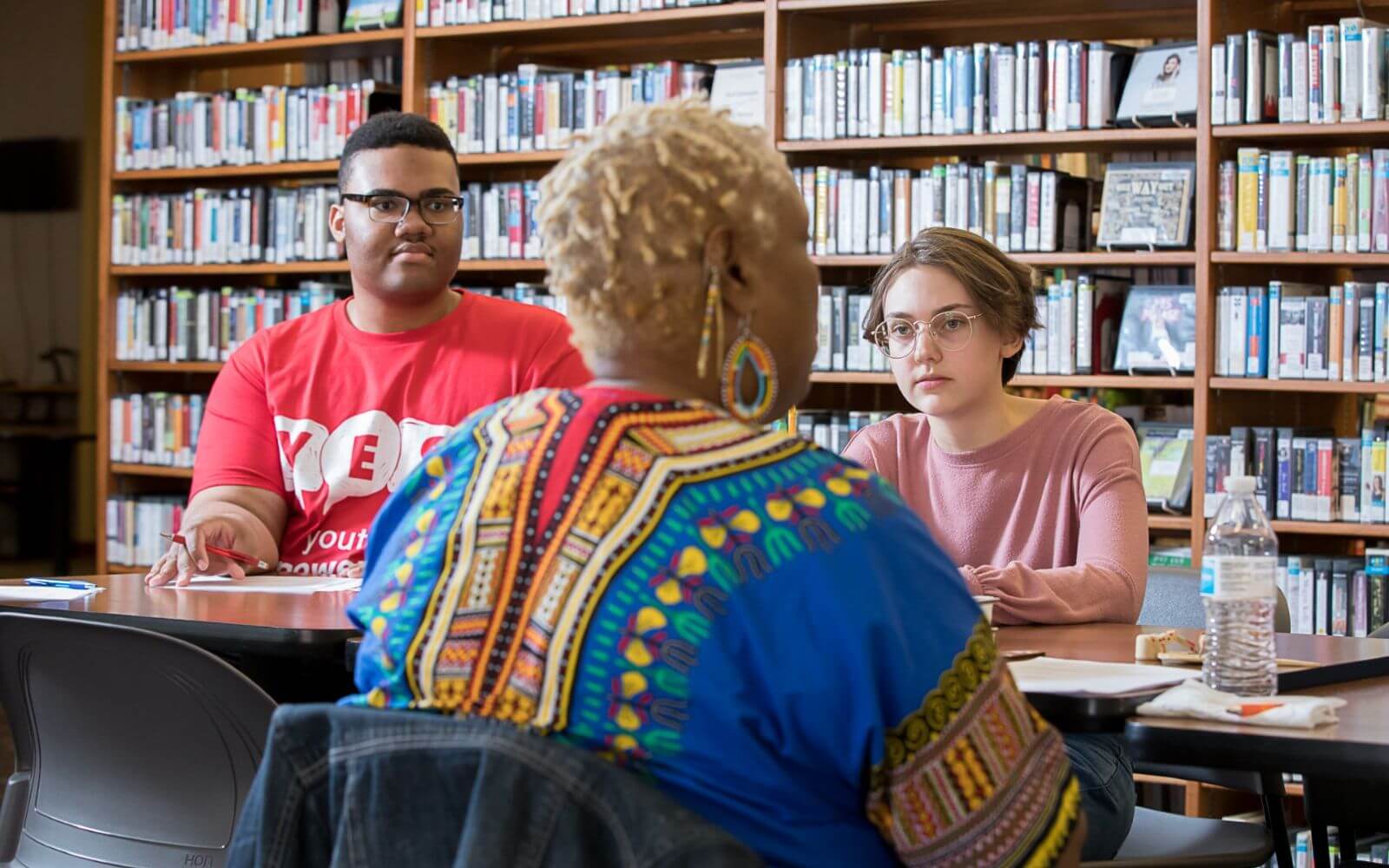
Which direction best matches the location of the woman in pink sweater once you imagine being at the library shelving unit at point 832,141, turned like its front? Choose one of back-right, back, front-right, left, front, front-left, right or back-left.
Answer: front

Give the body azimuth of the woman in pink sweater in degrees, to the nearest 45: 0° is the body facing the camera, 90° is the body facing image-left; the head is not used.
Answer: approximately 45°

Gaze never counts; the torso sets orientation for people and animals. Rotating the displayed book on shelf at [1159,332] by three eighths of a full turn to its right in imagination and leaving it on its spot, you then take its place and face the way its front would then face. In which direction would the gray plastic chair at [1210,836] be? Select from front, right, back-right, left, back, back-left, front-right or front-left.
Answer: back-left

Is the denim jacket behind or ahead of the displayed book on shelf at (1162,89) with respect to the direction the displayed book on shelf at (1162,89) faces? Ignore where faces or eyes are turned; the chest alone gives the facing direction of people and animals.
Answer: ahead

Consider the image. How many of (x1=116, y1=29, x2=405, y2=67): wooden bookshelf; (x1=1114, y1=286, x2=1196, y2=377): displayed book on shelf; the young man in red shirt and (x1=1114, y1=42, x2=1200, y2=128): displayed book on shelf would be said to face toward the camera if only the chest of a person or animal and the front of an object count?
4

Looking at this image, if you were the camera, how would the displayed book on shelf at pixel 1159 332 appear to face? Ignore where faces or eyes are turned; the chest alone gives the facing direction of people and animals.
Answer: facing the viewer

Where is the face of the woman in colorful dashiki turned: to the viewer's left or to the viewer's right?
to the viewer's right

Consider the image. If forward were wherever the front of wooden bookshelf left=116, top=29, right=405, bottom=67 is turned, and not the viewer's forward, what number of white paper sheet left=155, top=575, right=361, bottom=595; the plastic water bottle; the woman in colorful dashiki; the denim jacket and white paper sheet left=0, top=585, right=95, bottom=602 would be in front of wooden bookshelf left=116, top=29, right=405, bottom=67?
5

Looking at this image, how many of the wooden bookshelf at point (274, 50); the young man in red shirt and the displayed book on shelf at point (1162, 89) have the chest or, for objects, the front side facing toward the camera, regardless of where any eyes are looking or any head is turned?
3

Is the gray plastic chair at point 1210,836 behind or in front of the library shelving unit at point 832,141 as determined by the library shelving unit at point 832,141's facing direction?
in front

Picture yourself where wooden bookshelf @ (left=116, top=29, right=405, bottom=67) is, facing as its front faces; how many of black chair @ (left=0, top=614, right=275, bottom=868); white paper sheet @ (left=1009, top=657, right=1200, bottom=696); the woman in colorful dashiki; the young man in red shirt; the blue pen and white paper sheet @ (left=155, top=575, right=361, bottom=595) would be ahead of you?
6

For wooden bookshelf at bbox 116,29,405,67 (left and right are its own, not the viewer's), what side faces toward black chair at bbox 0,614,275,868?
front

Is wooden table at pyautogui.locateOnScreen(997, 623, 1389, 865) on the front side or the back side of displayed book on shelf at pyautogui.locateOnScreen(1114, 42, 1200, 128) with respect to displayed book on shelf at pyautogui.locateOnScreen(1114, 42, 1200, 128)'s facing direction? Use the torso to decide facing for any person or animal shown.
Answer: on the front side

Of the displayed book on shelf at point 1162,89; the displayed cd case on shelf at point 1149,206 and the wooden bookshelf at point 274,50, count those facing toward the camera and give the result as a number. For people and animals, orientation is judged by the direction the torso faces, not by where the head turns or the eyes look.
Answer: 3

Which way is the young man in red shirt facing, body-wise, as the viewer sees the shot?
toward the camera

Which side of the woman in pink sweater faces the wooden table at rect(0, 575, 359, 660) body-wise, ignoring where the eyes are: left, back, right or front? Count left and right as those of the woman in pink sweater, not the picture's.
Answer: front

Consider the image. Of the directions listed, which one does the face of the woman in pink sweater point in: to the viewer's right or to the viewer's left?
to the viewer's left

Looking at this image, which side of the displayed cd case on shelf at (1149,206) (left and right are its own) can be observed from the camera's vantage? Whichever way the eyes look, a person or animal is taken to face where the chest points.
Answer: front

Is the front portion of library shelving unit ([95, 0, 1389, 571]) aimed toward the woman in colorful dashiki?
yes

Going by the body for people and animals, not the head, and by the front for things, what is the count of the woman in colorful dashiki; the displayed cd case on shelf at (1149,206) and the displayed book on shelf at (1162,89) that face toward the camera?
2

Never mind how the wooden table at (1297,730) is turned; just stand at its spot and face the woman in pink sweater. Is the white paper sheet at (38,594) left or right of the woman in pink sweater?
left
